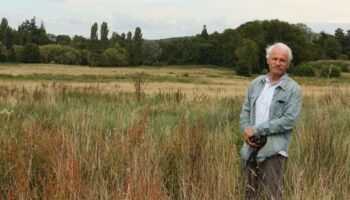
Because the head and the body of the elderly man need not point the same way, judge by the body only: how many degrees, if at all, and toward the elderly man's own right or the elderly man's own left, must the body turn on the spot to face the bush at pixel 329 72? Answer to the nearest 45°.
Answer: approximately 135° to the elderly man's own right

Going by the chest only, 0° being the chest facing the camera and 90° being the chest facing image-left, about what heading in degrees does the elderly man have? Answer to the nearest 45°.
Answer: approximately 45°
